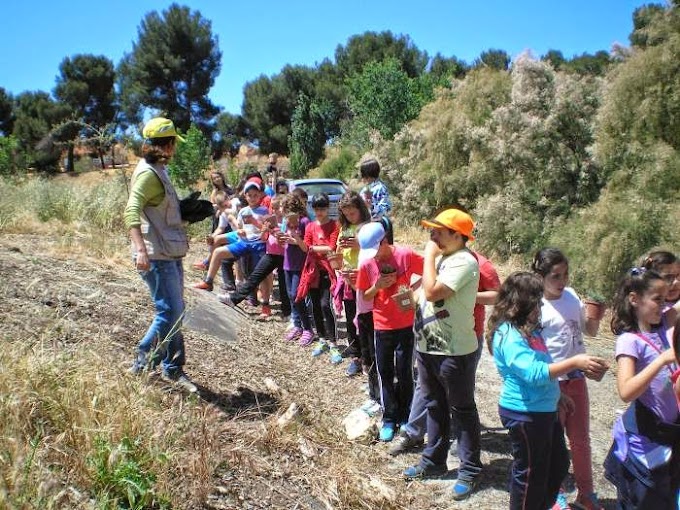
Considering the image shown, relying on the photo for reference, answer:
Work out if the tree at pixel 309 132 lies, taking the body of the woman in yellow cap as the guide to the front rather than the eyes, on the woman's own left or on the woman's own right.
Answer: on the woman's own left

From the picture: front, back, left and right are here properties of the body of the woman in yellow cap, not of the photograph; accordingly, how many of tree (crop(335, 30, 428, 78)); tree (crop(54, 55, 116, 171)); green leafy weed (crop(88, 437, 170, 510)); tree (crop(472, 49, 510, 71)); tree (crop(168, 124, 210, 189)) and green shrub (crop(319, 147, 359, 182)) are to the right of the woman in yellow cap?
1

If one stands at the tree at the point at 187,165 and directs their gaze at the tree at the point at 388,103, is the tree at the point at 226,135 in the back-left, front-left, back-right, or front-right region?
front-left

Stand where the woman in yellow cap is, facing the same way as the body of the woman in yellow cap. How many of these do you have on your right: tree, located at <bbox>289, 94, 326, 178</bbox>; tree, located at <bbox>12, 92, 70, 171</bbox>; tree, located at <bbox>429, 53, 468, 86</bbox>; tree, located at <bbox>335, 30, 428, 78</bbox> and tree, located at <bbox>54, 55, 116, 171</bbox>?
0

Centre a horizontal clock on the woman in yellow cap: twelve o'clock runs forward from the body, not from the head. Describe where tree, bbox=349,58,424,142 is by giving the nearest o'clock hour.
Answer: The tree is roughly at 10 o'clock from the woman in yellow cap.

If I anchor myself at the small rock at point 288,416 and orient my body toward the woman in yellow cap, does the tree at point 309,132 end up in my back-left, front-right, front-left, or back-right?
front-right

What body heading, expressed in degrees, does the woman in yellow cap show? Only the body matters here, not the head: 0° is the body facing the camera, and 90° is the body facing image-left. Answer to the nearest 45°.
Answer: approximately 270°

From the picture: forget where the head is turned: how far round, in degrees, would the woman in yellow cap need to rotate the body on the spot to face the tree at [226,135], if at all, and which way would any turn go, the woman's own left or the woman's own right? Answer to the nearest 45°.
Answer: approximately 90° to the woman's own left

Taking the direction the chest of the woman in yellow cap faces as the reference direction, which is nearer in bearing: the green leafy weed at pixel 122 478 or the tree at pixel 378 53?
the tree

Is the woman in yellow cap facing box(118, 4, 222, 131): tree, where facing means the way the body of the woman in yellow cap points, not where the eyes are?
no

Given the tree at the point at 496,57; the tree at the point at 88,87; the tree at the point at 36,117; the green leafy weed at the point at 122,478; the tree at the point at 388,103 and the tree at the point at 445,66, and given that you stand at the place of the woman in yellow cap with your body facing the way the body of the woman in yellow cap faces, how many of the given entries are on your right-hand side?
1

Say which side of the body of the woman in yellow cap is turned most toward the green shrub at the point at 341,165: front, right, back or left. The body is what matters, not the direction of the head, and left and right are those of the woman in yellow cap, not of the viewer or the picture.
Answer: left

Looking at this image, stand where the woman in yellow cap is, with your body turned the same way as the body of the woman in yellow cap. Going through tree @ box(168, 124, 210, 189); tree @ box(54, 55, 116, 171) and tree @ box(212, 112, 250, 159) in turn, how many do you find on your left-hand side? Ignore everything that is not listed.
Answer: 3

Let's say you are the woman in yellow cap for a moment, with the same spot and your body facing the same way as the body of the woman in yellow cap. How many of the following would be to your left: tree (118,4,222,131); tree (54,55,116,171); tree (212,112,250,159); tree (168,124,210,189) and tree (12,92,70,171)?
5
